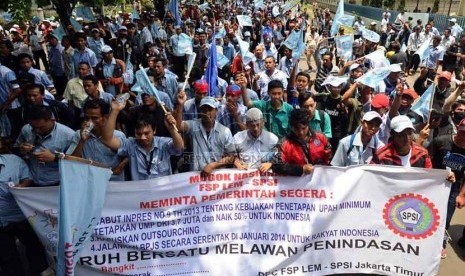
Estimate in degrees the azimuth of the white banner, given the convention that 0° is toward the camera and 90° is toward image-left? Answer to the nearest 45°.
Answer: approximately 0°
